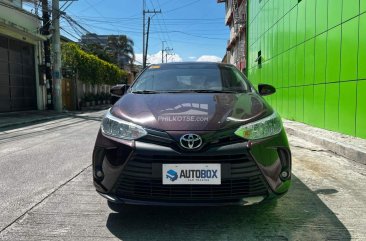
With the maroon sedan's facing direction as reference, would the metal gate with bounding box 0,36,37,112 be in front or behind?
behind

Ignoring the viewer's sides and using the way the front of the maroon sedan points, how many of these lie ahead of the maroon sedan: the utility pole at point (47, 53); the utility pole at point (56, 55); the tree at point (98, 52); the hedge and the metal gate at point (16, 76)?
0

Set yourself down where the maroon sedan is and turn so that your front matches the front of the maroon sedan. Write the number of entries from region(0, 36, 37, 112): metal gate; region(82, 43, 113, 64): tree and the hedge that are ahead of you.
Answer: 0

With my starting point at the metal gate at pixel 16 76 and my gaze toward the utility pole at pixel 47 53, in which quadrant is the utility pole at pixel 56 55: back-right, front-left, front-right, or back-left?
front-right

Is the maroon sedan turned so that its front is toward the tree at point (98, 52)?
no

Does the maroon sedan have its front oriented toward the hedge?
no

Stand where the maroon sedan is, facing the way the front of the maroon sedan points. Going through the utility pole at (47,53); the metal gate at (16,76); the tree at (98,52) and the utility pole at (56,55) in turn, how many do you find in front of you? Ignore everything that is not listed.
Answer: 0

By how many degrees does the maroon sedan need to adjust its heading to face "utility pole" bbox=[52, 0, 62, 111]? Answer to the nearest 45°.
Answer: approximately 180°

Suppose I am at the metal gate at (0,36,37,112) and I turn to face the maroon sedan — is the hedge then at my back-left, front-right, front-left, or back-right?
back-left

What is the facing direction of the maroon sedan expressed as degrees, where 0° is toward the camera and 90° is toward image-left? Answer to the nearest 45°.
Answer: approximately 0°

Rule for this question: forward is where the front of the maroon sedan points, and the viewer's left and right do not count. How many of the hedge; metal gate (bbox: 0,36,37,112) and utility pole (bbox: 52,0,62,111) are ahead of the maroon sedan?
0

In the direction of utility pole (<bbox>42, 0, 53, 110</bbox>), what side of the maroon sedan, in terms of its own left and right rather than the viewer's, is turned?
back
